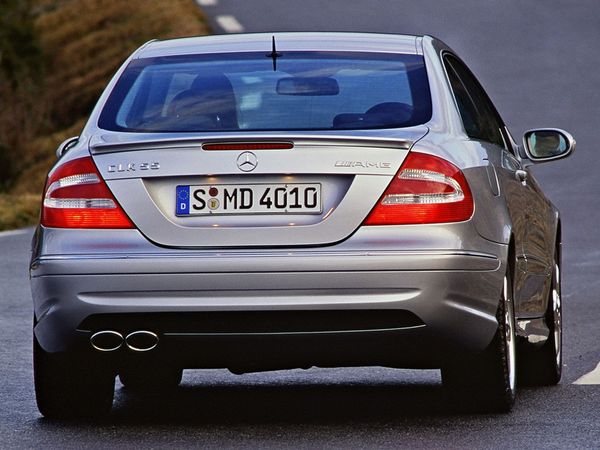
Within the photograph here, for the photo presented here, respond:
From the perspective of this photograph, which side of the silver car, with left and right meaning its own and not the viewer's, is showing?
back
